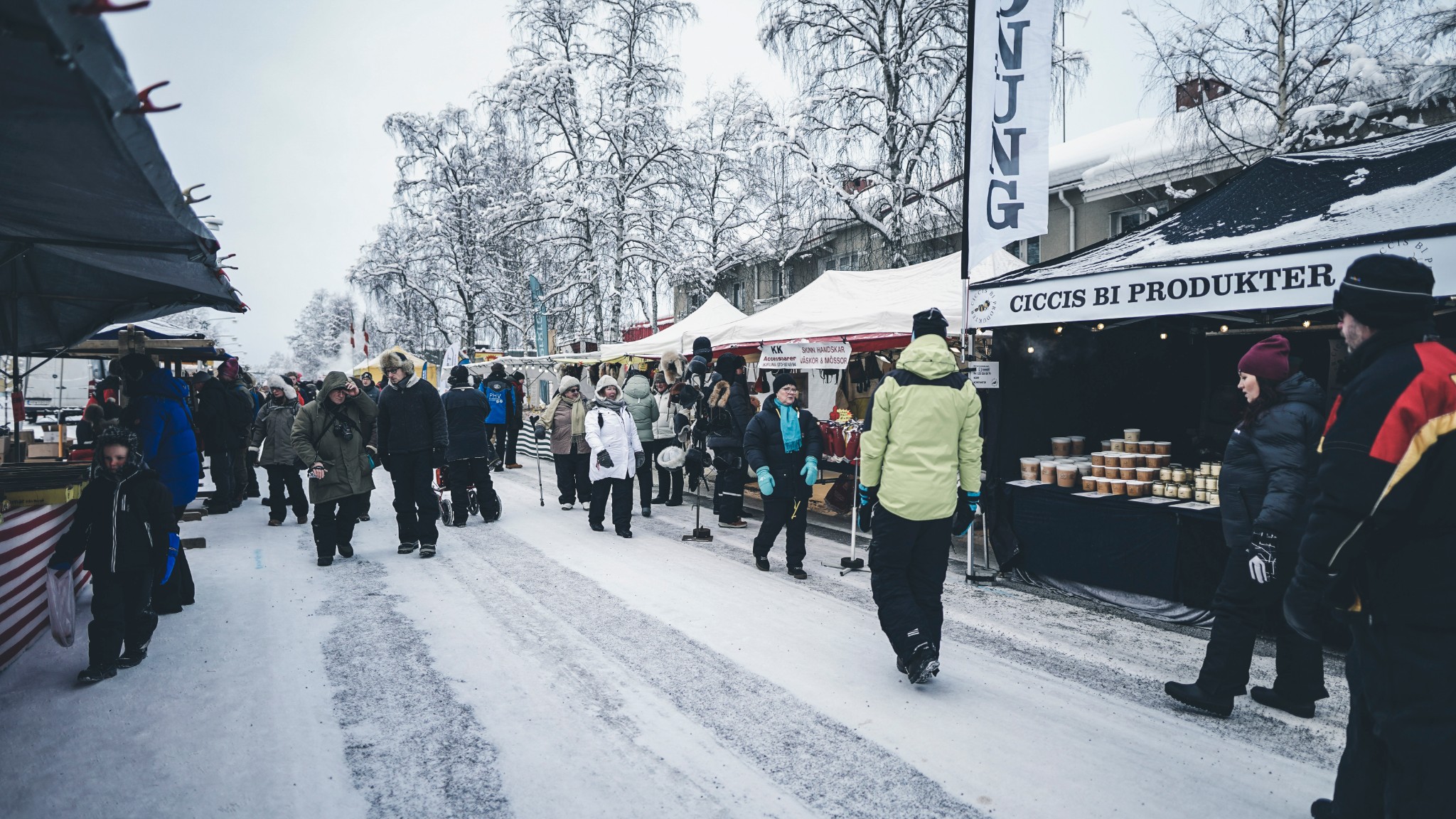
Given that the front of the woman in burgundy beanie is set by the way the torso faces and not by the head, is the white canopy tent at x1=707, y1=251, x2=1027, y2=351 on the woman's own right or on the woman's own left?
on the woman's own right

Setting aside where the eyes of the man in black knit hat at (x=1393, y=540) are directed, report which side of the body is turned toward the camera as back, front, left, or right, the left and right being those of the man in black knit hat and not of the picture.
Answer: left

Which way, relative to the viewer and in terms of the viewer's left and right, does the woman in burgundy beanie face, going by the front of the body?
facing to the left of the viewer

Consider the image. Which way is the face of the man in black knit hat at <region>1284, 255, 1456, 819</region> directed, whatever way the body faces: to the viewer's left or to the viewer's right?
to the viewer's left

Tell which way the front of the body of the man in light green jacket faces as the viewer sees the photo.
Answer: away from the camera

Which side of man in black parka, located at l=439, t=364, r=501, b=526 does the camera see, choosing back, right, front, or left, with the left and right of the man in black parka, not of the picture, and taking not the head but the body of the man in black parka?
back

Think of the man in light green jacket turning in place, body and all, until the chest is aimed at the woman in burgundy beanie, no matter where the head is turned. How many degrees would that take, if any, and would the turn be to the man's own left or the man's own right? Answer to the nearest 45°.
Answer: approximately 90° to the man's own right

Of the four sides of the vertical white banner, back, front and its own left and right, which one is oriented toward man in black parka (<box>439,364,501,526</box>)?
right
